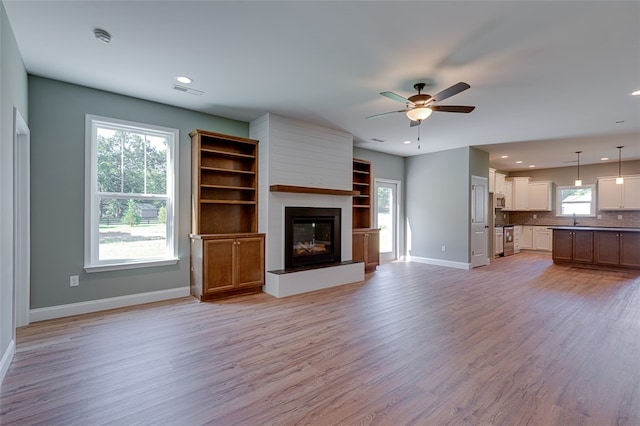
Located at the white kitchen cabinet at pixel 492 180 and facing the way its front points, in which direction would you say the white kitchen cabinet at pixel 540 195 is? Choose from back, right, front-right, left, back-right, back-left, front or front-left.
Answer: front-left

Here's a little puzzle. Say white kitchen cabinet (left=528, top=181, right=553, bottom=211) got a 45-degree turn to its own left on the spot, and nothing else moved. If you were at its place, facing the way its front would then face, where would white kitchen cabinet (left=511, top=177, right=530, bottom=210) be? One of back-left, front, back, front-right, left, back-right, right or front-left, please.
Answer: back-right

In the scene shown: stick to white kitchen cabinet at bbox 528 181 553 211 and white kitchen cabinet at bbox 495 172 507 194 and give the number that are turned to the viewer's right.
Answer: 1

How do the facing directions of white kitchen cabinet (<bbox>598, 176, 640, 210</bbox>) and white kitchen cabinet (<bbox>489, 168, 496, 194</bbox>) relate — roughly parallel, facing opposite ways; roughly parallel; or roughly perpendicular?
roughly perpendicular

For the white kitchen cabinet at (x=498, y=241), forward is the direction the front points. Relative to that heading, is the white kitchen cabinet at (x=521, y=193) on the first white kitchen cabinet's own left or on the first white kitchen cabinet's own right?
on the first white kitchen cabinet's own left

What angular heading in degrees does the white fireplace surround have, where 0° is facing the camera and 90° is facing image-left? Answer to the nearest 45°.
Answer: approximately 315°

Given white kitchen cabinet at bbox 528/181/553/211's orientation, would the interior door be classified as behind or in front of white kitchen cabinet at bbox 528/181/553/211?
in front

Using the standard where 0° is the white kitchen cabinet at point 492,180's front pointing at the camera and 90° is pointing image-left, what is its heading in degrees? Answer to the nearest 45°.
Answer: approximately 270°

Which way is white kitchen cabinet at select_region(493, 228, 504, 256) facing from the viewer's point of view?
to the viewer's right

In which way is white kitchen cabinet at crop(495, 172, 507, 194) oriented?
to the viewer's right
